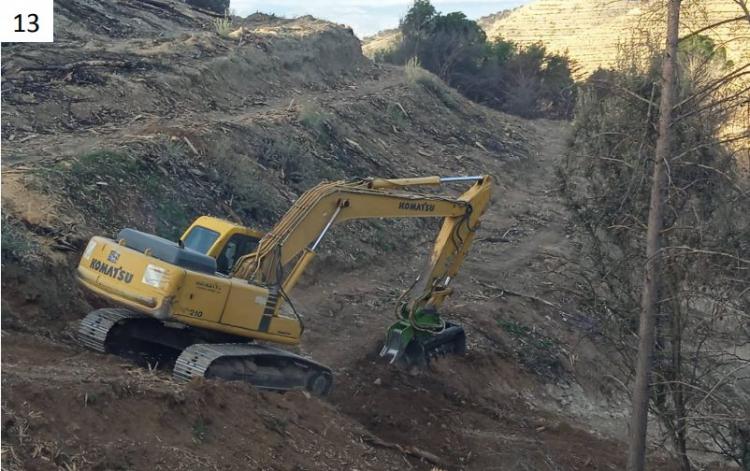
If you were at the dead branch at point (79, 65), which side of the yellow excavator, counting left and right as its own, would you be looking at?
left

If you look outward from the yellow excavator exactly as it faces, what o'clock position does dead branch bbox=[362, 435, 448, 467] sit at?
The dead branch is roughly at 2 o'clock from the yellow excavator.

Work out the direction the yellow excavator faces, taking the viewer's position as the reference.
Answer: facing away from the viewer and to the right of the viewer

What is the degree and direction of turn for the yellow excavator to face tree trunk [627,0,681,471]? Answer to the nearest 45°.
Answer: approximately 90° to its right
